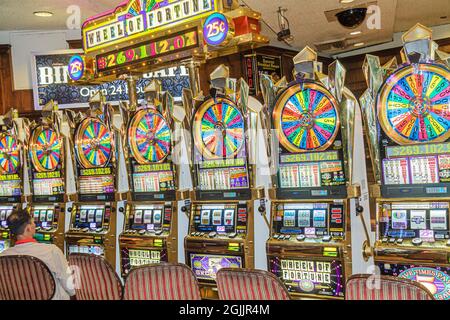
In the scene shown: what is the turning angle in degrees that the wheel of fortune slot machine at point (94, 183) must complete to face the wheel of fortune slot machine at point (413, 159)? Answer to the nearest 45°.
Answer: approximately 90° to its left

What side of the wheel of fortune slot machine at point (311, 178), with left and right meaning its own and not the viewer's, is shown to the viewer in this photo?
front

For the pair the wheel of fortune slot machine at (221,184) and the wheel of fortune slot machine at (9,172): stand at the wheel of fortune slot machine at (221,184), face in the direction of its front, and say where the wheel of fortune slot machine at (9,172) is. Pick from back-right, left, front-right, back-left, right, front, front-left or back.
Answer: right

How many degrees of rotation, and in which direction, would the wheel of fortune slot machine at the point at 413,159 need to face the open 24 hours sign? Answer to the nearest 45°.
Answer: approximately 135° to its right

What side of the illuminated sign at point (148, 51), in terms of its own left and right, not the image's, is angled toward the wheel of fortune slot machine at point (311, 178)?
left

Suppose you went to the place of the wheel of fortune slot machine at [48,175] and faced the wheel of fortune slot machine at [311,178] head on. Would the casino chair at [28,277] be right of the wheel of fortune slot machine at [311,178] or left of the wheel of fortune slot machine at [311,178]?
right

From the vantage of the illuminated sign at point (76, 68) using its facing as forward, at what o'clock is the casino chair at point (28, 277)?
The casino chair is roughly at 11 o'clock from the illuminated sign.

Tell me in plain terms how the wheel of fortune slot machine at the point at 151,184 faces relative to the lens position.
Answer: facing the viewer and to the left of the viewer

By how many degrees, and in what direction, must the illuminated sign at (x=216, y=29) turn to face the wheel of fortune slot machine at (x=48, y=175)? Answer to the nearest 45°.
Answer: approximately 90° to its right

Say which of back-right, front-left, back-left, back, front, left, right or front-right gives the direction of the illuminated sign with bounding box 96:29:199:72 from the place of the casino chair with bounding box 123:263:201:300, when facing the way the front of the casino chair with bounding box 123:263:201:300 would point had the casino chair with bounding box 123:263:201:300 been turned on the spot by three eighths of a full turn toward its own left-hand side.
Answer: back-right

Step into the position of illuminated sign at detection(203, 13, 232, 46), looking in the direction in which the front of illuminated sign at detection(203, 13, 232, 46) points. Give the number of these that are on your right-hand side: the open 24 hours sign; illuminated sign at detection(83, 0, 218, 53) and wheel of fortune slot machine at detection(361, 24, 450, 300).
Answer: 2

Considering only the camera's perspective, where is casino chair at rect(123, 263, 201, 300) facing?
facing away from the viewer
